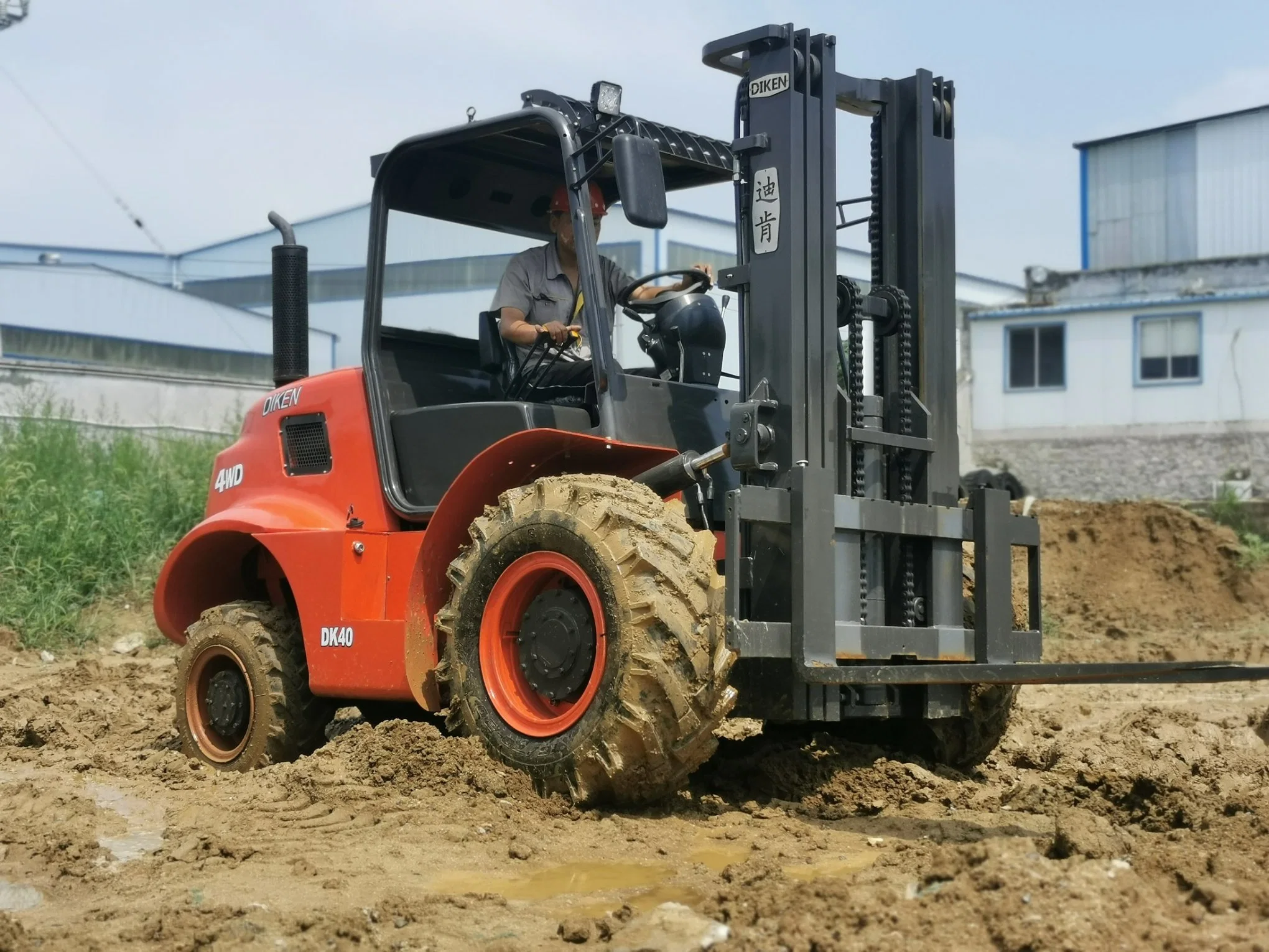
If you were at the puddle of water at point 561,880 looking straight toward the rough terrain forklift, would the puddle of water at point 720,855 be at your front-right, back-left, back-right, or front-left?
front-right

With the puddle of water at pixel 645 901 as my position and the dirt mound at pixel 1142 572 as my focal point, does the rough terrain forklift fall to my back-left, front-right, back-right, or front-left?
front-left

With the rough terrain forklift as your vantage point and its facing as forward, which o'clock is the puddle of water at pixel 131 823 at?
The puddle of water is roughly at 4 o'clock from the rough terrain forklift.

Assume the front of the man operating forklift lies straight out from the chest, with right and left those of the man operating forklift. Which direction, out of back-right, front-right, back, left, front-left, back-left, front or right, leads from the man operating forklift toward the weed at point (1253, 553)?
left

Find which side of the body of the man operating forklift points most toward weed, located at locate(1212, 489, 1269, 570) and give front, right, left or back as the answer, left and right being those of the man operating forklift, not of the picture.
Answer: left

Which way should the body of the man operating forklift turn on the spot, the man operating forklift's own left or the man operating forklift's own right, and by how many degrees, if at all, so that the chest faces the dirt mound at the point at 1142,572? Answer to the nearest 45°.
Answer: approximately 90° to the man operating forklift's own left

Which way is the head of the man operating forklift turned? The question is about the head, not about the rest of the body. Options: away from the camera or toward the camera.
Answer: toward the camera

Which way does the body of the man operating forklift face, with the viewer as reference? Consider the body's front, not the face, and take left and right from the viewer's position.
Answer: facing the viewer and to the right of the viewer
